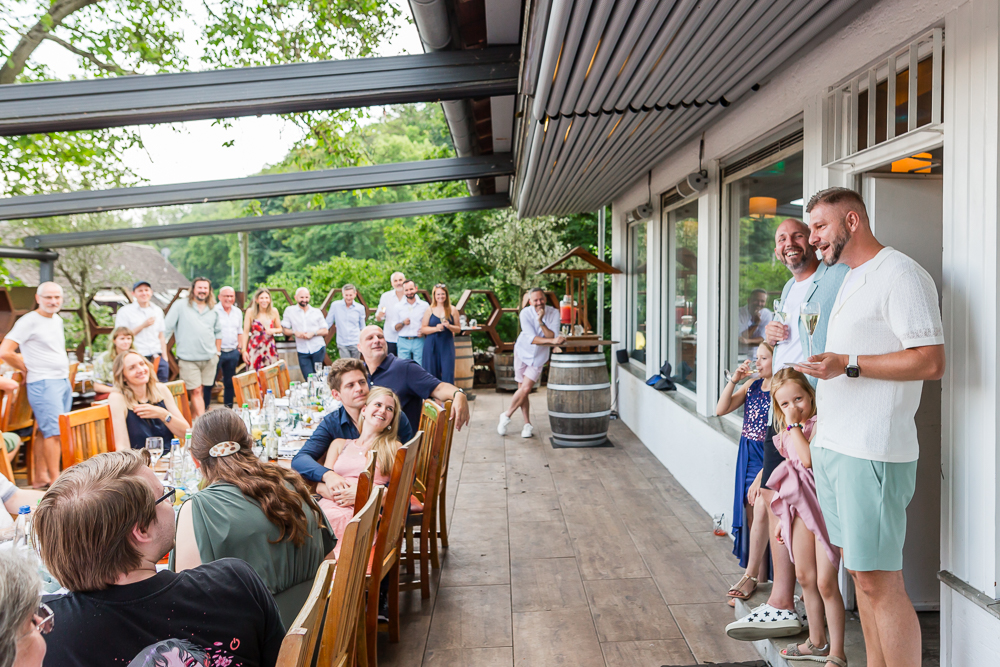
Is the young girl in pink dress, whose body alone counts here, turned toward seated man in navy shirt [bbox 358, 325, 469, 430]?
no

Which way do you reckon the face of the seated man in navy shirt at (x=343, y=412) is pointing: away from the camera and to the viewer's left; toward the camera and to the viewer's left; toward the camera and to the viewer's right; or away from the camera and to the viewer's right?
toward the camera and to the viewer's right

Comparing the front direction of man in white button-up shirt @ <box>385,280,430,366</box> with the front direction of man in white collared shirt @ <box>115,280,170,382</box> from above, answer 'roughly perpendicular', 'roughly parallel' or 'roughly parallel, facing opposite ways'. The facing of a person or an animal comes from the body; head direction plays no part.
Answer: roughly parallel

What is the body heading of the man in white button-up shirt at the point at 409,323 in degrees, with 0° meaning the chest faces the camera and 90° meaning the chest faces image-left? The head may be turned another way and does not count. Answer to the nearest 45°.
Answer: approximately 0°

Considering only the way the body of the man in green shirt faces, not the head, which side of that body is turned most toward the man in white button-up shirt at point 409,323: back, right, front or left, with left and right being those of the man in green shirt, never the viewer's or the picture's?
left

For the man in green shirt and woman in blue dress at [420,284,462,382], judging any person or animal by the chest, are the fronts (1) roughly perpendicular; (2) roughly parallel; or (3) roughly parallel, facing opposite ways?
roughly parallel

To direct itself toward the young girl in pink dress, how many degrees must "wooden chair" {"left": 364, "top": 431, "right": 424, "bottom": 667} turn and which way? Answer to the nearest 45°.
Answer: approximately 180°

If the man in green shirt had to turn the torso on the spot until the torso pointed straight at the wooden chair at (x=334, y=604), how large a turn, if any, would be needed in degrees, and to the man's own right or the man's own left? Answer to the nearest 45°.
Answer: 0° — they already face it

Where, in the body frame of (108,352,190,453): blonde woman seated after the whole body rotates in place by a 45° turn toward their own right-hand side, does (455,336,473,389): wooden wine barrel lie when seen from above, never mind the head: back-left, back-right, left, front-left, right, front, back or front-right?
back-left

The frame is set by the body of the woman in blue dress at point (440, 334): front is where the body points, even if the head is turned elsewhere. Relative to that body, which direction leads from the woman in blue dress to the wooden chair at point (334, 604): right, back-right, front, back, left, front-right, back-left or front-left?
front

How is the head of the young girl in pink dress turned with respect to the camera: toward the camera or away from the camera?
toward the camera

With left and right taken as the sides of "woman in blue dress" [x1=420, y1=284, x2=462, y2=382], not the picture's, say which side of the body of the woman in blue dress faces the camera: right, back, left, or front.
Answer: front

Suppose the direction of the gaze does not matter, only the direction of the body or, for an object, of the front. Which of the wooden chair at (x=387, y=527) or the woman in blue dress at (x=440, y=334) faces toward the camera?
the woman in blue dress

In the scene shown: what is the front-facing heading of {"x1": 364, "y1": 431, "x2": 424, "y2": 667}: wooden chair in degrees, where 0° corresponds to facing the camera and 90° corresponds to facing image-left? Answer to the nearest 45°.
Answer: approximately 90°

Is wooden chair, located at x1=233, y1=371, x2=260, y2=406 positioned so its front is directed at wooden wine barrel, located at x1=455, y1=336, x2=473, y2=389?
no

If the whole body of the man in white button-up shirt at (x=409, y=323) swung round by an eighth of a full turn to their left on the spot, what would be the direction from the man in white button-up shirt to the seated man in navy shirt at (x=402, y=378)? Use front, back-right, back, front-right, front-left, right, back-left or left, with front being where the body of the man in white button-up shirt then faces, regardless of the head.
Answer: front-right
